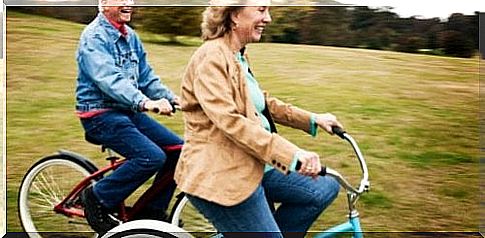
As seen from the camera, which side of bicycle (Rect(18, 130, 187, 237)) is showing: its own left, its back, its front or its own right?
right

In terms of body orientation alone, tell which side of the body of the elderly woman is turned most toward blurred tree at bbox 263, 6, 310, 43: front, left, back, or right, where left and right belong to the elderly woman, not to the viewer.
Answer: left

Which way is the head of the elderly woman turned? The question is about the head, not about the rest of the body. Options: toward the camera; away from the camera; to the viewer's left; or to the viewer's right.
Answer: to the viewer's right

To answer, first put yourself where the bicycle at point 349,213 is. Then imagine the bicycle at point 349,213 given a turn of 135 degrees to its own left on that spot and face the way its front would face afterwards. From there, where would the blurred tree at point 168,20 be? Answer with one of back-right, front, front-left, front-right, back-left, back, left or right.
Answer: front

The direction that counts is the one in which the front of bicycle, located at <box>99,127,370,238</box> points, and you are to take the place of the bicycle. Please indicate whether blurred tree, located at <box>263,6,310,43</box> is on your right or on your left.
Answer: on your left

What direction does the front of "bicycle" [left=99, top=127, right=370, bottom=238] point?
to the viewer's right

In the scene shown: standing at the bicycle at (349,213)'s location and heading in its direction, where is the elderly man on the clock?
The elderly man is roughly at 7 o'clock from the bicycle.

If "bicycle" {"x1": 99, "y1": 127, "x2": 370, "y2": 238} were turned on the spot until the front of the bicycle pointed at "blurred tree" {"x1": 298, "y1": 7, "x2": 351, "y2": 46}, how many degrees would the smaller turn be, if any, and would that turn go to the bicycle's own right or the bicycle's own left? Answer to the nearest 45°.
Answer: approximately 90° to the bicycle's own left

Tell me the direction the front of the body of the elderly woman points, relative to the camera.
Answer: to the viewer's right

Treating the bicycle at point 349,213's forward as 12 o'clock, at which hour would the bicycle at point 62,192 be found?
the bicycle at point 62,192 is roughly at 7 o'clock from the bicycle at point 349,213.

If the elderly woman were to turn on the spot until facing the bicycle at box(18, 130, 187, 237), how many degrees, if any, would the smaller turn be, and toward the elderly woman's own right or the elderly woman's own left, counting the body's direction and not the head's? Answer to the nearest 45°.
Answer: approximately 135° to the elderly woman's own left
